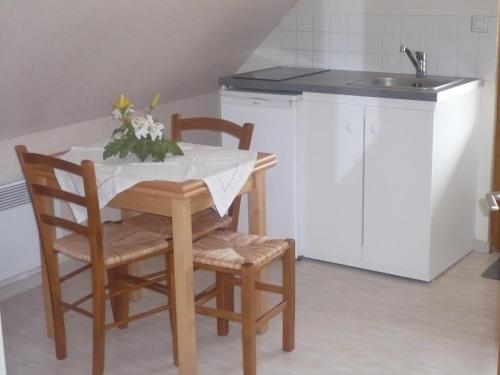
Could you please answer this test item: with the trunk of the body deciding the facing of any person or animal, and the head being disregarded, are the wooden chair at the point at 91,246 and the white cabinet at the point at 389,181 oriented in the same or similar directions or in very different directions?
very different directions

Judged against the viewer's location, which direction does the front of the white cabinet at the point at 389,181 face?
facing the viewer and to the left of the viewer

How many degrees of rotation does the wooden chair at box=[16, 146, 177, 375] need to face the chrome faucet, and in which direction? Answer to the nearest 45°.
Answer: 0° — it already faces it

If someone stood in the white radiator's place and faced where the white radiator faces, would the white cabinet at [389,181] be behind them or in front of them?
in front

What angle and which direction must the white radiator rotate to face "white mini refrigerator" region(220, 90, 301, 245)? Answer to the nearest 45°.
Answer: approximately 45° to its left

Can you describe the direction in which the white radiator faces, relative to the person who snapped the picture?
facing the viewer and to the right of the viewer

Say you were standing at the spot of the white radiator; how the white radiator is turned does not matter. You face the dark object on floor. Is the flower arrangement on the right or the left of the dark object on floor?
right

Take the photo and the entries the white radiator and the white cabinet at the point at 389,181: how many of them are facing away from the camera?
0

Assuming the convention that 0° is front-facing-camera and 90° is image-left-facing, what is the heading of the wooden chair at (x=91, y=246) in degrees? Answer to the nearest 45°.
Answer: approximately 225°

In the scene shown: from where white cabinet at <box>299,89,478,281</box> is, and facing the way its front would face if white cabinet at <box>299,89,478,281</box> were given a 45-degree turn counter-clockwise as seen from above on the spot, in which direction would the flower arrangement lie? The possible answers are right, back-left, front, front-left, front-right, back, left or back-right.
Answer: front-right

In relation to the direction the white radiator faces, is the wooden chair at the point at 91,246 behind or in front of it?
in front
